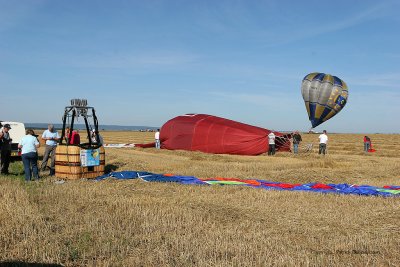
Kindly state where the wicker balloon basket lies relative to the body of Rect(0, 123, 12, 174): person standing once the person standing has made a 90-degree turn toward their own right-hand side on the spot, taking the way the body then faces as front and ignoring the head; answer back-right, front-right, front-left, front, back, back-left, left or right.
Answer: left

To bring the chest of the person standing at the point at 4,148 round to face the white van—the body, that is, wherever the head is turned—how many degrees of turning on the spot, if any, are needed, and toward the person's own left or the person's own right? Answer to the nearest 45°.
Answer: approximately 135° to the person's own left

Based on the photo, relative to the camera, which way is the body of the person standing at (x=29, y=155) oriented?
away from the camera

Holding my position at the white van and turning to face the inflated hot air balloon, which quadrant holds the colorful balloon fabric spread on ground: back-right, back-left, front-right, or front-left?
back-right

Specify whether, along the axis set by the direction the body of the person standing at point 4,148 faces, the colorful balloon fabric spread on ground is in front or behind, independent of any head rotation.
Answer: in front

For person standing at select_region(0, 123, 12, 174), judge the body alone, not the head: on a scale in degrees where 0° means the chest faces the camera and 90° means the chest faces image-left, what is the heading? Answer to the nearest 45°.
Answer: approximately 315°

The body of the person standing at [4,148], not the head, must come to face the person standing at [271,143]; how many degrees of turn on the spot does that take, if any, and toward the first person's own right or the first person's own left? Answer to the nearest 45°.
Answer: approximately 45° to the first person's own left

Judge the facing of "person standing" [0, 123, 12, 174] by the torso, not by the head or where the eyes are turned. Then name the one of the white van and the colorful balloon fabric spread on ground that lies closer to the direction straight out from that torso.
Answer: the colorful balloon fabric spread on ground

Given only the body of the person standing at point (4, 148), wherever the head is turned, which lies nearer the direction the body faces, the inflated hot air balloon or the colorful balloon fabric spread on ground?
the colorful balloon fabric spread on ground

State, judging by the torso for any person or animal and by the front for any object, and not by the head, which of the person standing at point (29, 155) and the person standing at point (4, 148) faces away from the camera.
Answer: the person standing at point (29, 155)

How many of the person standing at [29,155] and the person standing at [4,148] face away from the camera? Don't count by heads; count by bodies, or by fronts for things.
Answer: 1

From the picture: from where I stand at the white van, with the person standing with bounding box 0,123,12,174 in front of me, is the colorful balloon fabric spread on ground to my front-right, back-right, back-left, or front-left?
front-left
